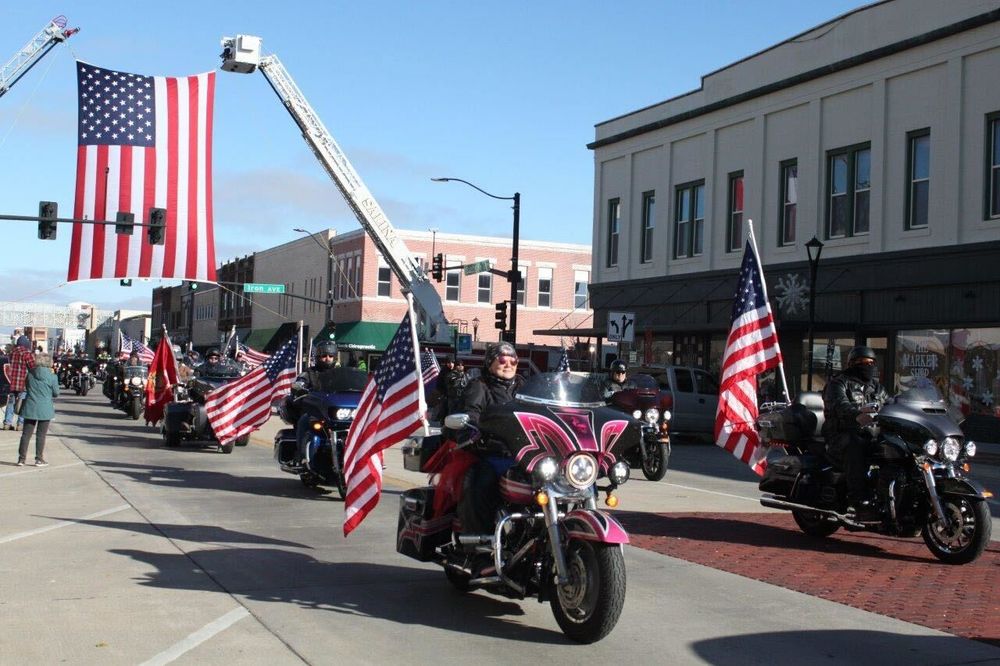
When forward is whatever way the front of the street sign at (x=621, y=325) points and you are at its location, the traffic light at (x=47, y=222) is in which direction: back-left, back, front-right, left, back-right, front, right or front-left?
right

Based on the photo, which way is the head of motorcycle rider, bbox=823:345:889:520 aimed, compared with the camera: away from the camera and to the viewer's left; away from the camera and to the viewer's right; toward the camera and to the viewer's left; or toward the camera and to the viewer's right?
toward the camera and to the viewer's right

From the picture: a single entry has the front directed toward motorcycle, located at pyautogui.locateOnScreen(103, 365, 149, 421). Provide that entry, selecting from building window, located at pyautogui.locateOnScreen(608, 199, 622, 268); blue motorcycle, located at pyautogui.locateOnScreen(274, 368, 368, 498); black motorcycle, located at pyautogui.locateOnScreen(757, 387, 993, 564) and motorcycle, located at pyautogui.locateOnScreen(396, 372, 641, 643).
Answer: the building window

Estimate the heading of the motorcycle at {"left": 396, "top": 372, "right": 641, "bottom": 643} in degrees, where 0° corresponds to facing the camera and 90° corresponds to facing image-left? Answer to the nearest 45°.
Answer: approximately 315°

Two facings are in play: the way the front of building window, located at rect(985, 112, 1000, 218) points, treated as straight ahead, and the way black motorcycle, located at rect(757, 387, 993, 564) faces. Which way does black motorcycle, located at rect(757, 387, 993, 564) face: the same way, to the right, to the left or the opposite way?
to the left

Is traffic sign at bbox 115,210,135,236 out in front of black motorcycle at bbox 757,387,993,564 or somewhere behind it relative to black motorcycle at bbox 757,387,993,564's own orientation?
behind

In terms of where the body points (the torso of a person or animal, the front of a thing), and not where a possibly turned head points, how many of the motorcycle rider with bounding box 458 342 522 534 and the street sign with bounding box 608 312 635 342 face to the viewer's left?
0

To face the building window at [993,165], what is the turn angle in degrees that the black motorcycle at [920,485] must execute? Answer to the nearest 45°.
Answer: approximately 135° to its left

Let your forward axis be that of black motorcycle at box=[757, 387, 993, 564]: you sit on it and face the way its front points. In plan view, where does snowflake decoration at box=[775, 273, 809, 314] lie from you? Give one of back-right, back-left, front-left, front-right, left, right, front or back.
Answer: back-left

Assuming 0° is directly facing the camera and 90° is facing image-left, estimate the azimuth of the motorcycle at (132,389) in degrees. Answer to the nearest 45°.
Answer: approximately 315°

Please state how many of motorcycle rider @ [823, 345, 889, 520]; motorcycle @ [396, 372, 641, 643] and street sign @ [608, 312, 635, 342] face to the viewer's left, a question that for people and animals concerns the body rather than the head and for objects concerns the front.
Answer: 0

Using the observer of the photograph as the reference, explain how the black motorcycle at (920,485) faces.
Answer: facing the viewer and to the right of the viewer
